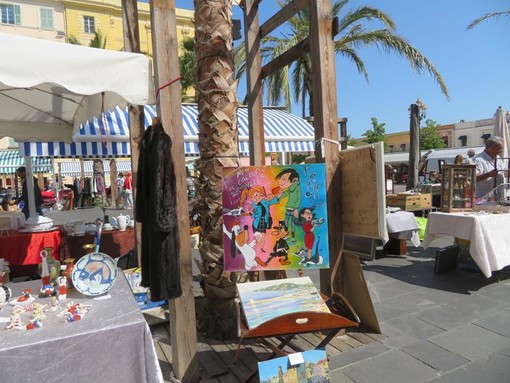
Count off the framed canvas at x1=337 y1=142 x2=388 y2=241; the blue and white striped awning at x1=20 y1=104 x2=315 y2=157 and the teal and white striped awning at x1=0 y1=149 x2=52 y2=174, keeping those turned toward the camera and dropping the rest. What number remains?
2

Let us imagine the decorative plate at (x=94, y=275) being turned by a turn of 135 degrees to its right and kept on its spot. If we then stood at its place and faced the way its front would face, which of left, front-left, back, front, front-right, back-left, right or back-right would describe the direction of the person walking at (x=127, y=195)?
front-right

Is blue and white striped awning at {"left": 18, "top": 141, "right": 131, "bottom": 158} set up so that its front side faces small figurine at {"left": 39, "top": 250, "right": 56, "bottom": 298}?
yes

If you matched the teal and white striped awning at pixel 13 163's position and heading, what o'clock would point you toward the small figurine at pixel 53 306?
The small figurine is roughly at 12 o'clock from the teal and white striped awning.

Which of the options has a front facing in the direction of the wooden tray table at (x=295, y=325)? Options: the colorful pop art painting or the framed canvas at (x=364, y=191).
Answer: the colorful pop art painting

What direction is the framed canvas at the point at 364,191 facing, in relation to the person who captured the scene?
facing away from the viewer and to the right of the viewer

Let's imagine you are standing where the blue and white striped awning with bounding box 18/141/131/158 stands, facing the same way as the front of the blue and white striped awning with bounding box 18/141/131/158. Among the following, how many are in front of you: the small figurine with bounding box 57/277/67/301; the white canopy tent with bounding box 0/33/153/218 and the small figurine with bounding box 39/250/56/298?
3

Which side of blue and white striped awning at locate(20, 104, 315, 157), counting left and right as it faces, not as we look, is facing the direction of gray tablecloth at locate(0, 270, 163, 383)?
front

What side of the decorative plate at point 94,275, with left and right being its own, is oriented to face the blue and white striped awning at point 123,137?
back

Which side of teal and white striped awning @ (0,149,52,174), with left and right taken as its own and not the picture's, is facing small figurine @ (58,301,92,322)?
front
